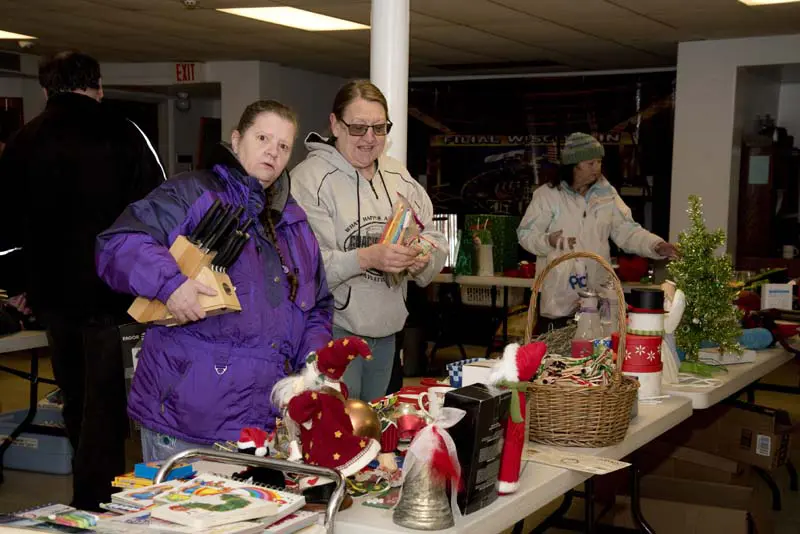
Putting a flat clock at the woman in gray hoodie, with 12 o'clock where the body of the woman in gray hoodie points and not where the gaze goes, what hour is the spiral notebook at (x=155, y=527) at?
The spiral notebook is roughly at 2 o'clock from the woman in gray hoodie.

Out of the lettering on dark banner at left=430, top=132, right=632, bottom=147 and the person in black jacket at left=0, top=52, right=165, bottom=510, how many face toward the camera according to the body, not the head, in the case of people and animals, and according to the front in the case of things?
1

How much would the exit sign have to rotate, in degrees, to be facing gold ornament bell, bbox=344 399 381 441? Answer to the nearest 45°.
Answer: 0° — it already faces it

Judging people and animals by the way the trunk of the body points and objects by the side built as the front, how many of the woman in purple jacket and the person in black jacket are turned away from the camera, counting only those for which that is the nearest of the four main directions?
1

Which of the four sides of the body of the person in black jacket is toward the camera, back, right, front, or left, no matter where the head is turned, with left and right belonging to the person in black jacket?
back

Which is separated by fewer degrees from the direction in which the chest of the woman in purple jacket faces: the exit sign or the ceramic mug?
the ceramic mug

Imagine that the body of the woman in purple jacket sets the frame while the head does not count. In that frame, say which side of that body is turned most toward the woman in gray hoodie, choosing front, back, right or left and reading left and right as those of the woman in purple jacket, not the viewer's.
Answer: left

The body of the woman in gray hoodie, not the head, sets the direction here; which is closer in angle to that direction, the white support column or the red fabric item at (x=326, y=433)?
the red fabric item

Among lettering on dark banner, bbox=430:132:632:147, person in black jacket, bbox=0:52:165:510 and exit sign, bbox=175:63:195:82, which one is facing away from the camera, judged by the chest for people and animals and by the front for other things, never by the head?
the person in black jacket

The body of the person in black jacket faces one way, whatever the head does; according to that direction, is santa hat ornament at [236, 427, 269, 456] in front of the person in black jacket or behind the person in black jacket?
behind

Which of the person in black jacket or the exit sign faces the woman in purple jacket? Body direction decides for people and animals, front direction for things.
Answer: the exit sign

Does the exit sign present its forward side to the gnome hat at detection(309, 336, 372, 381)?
yes
